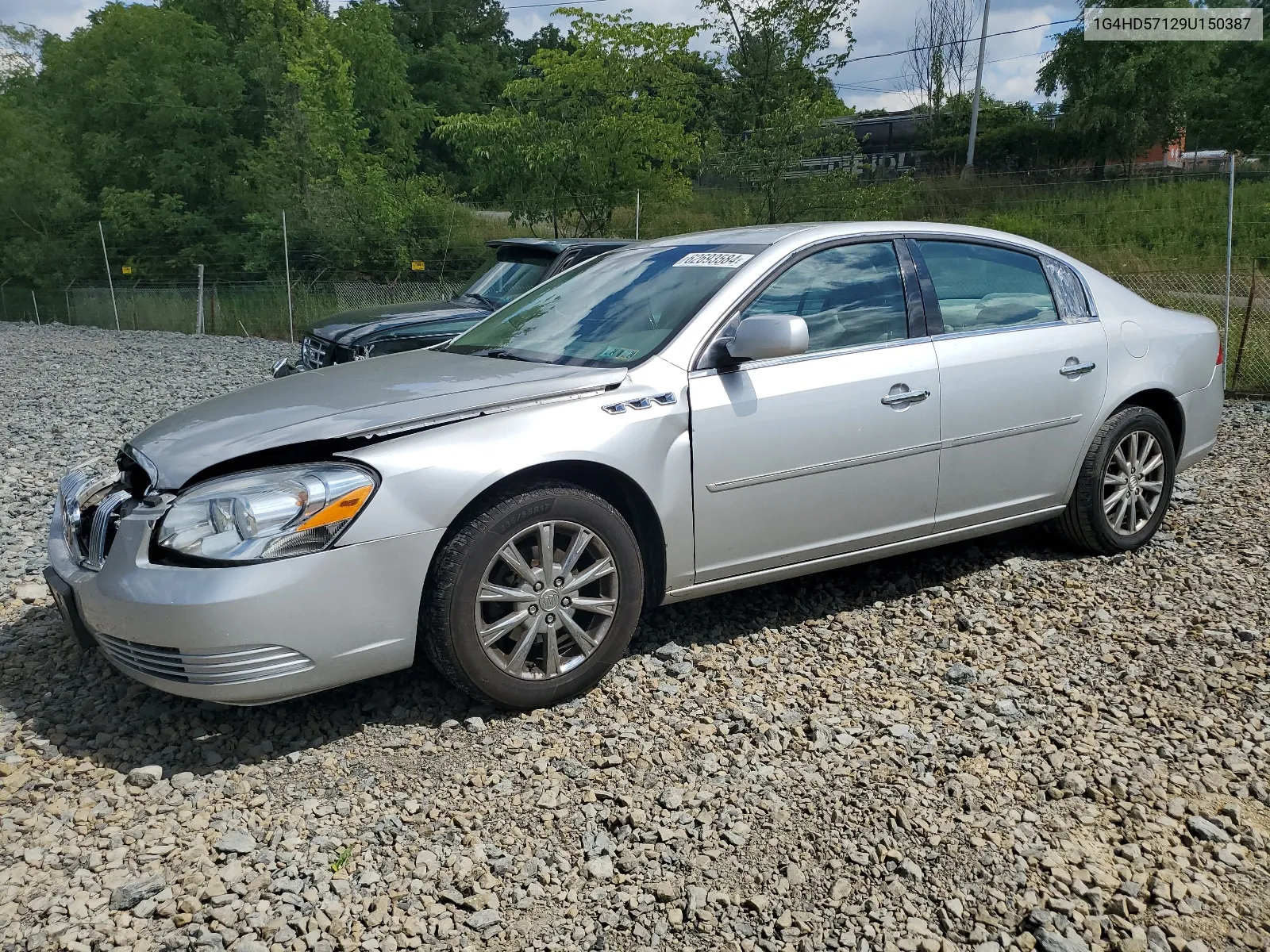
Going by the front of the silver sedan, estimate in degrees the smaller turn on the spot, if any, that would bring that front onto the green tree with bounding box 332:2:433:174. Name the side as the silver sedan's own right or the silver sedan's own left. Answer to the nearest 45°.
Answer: approximately 135° to the silver sedan's own right

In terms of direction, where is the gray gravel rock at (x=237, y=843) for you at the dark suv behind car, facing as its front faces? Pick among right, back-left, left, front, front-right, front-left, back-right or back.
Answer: front-left

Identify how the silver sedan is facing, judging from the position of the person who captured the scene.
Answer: facing the viewer and to the left of the viewer

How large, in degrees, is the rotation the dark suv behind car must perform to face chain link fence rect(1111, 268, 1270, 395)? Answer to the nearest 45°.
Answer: approximately 135° to its left

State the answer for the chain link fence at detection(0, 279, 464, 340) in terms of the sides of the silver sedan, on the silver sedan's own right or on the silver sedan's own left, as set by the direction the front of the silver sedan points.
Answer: on the silver sedan's own right

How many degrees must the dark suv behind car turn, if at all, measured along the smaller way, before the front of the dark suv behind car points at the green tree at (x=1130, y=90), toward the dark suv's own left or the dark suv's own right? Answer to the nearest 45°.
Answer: approximately 180°

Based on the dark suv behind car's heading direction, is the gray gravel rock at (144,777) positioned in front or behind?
in front

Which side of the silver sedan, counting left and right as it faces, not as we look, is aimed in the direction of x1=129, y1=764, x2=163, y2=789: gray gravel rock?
front

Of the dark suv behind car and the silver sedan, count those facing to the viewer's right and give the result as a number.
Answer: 0

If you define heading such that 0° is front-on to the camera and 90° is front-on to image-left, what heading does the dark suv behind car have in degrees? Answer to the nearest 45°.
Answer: approximately 45°

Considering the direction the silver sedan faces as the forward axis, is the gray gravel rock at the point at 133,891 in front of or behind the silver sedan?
in front

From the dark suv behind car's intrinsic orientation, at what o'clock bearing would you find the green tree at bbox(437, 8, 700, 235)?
The green tree is roughly at 5 o'clock from the dark suv behind car.

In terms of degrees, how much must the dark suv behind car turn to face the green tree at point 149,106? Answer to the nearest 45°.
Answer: approximately 135° to its right

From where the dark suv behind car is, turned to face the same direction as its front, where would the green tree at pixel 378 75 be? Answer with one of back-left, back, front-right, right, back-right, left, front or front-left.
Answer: back-right
